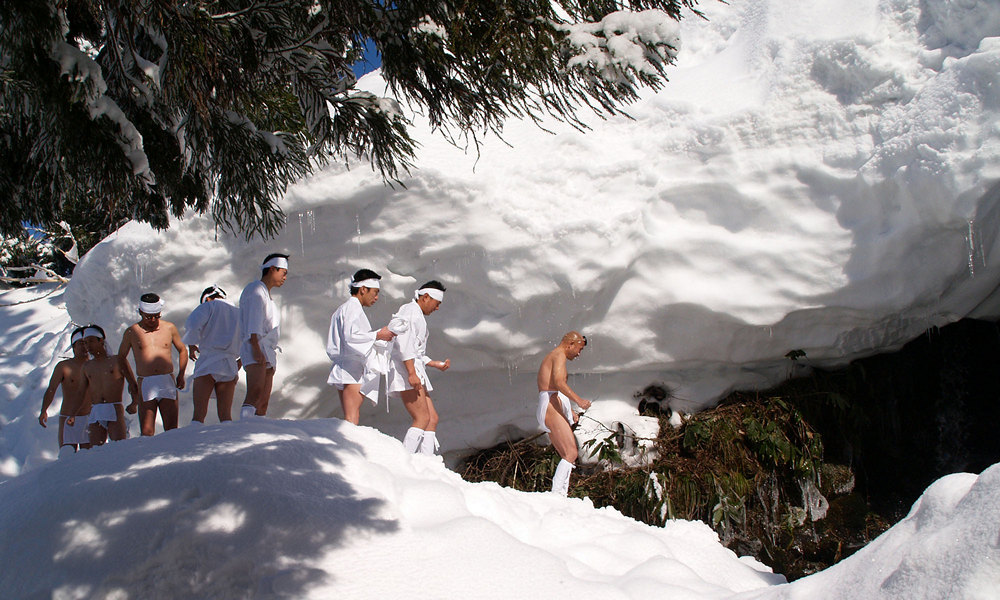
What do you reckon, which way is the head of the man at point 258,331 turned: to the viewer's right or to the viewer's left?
to the viewer's right

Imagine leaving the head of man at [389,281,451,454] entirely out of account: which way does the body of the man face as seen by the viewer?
to the viewer's right

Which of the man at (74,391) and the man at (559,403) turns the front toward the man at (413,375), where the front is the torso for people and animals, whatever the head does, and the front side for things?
the man at (74,391)

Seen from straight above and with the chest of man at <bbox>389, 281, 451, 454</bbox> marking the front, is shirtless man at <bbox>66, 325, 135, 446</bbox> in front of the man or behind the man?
behind

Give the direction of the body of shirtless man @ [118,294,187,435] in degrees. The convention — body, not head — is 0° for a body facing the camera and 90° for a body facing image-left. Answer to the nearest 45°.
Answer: approximately 0°

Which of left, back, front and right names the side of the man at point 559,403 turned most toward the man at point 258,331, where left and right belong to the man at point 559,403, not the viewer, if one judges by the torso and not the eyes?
back

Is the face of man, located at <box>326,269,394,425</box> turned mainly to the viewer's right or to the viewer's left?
to the viewer's right

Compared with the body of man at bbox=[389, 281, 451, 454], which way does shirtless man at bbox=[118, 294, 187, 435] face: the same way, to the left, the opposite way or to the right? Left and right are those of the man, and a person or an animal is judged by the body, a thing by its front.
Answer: to the right

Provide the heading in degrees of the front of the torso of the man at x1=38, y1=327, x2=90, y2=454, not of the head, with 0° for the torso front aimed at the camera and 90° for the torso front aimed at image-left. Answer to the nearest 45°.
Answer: approximately 315°

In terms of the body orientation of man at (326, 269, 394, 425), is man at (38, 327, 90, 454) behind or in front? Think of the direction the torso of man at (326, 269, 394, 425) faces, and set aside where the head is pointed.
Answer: behind

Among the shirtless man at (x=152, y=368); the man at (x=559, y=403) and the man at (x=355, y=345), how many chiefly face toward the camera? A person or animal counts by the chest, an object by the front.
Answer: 1

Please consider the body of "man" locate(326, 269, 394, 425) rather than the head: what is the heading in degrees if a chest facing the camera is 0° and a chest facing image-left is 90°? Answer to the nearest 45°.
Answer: approximately 270°

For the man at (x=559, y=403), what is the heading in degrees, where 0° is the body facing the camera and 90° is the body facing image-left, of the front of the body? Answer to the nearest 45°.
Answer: approximately 270°

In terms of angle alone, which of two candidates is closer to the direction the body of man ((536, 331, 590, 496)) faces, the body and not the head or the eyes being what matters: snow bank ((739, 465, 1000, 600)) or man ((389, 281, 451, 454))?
the snow bank

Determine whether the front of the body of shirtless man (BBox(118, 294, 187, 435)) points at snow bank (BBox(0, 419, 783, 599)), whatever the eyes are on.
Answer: yes
